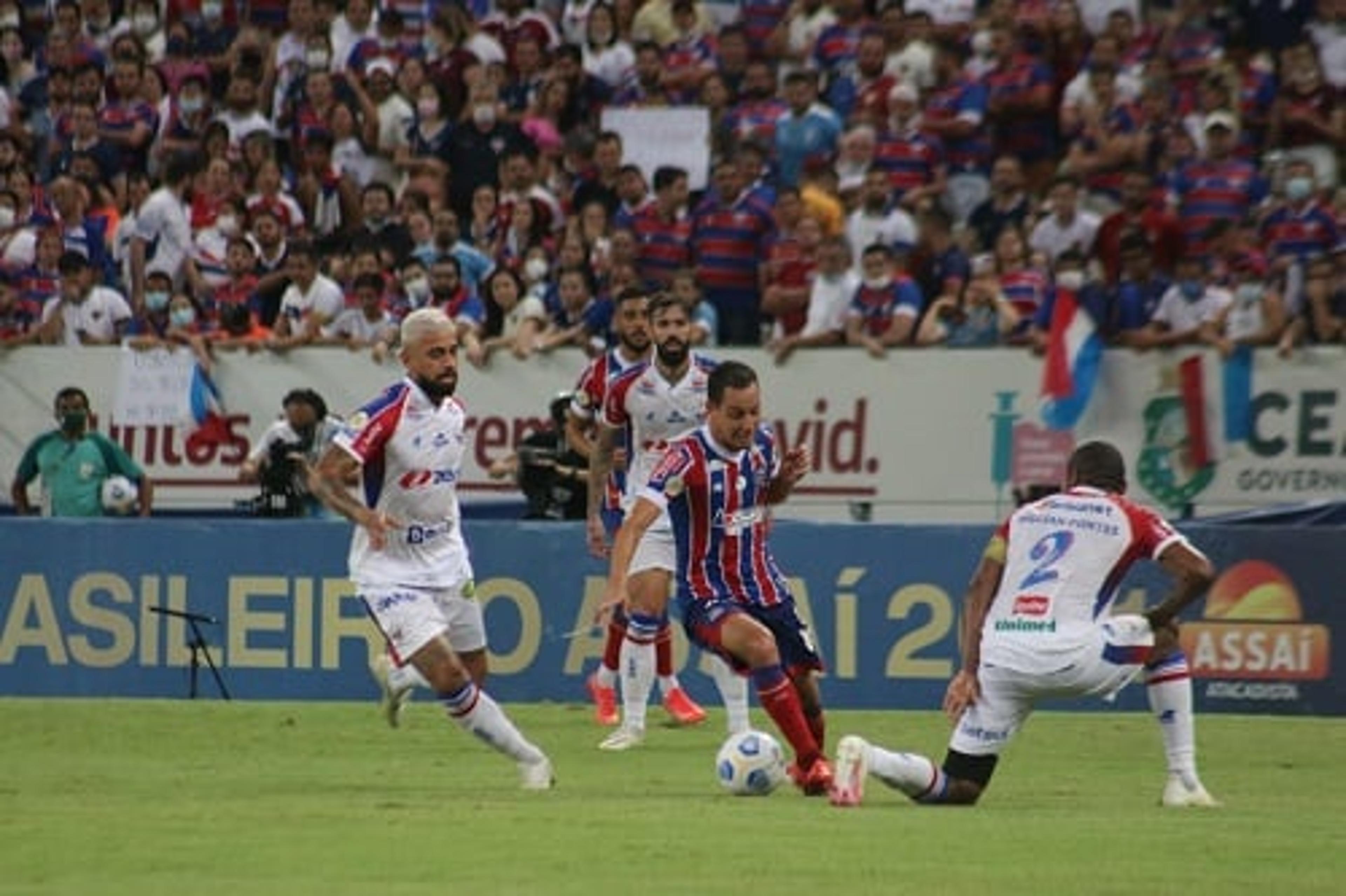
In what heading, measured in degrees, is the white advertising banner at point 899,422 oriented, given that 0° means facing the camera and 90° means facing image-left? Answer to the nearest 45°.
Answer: approximately 0°

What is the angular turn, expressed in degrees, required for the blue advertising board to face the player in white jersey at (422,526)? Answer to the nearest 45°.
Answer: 0° — it already faces them

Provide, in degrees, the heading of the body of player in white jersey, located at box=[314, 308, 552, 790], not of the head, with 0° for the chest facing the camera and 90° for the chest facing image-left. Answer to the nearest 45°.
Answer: approximately 315°

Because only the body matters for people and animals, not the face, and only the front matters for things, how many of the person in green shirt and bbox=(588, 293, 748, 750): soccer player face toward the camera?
2

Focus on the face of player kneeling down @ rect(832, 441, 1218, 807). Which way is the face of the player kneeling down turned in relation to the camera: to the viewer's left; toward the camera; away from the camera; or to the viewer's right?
away from the camera

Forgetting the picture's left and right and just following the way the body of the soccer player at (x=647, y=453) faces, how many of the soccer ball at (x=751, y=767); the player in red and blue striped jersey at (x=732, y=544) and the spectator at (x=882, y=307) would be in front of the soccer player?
2

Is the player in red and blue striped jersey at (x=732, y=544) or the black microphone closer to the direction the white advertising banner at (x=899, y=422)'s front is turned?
the player in red and blue striped jersey

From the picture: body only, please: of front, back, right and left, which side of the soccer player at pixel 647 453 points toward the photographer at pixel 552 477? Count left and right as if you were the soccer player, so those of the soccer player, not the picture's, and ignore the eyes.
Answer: back

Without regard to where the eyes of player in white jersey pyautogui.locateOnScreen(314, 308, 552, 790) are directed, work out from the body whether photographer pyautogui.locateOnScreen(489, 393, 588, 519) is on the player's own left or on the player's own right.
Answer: on the player's own left
